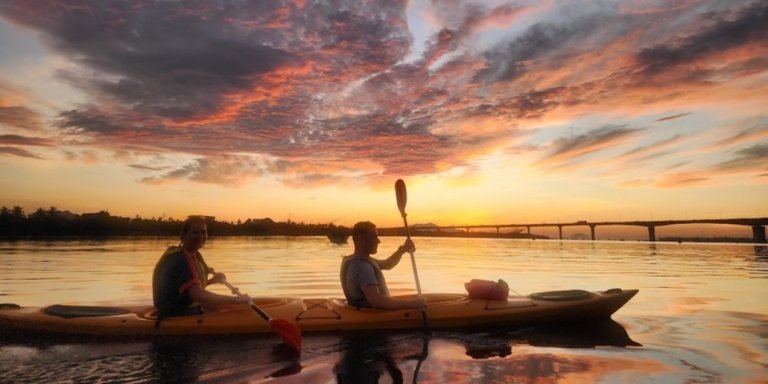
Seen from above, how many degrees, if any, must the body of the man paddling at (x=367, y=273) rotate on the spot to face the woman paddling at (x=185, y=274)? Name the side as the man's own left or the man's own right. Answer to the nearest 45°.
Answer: approximately 180°

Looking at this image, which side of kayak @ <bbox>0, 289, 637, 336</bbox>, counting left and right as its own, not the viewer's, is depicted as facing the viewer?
right

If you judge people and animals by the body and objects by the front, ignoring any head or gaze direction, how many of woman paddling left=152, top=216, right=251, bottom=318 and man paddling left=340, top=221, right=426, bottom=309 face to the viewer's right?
2

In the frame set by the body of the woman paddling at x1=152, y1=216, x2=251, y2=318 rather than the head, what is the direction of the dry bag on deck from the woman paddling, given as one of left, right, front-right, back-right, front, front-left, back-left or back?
front

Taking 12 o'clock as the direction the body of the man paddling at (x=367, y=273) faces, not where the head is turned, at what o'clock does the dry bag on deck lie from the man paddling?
The dry bag on deck is roughly at 11 o'clock from the man paddling.

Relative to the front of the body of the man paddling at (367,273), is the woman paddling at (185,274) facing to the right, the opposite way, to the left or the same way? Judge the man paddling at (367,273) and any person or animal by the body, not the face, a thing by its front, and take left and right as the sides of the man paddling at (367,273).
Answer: the same way

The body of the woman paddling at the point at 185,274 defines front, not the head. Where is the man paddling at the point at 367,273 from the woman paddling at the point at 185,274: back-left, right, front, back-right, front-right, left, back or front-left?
front

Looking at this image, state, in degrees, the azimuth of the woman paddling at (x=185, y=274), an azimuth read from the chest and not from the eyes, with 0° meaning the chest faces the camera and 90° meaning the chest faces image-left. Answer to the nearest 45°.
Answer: approximately 270°

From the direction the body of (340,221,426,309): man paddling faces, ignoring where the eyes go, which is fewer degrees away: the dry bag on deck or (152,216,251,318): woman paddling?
the dry bag on deck

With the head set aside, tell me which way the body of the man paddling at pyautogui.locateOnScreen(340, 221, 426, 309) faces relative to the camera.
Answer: to the viewer's right
